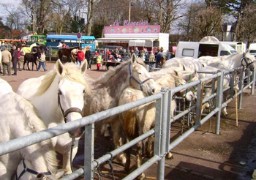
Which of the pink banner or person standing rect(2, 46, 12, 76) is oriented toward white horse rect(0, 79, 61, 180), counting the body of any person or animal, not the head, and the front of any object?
the pink banner

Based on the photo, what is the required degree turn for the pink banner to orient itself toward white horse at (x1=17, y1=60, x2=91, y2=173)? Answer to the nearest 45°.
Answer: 0° — it already faces it

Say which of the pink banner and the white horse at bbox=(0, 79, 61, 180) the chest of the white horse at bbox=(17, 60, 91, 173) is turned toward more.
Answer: the white horse

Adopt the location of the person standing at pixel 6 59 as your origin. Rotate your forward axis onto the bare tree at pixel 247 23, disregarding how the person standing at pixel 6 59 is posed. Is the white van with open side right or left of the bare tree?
right
